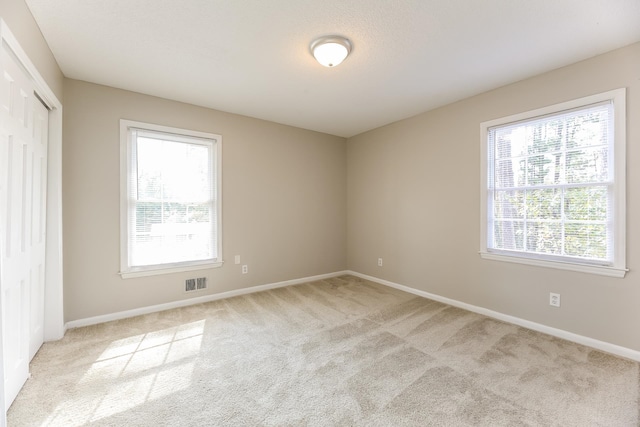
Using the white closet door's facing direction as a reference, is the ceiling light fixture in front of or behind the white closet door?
in front

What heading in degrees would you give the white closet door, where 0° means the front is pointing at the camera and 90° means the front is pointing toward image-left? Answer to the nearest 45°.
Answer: approximately 270°

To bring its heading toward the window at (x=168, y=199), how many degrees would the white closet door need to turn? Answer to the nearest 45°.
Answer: approximately 45° to its left

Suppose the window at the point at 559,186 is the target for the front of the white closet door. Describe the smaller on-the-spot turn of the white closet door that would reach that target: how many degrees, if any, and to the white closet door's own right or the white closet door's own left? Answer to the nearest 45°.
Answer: approximately 45° to the white closet door's own right
